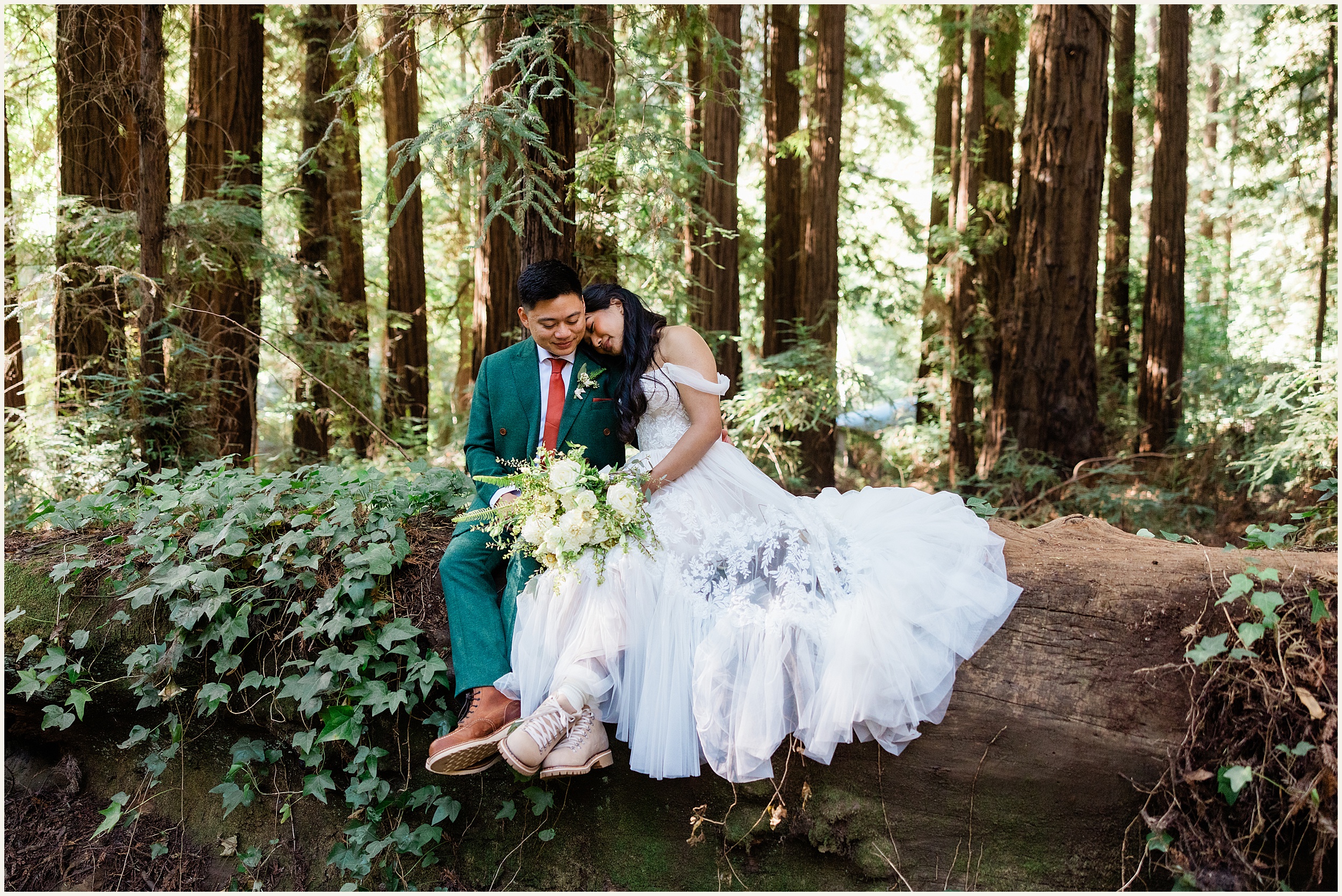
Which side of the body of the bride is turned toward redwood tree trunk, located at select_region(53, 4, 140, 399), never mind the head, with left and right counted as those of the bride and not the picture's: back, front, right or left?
right

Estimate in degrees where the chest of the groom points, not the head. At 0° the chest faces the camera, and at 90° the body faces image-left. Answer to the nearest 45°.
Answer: approximately 0°

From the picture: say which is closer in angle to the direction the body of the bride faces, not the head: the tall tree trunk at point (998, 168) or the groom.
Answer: the groom

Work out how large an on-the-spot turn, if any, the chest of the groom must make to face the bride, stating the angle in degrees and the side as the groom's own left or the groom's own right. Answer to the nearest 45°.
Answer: approximately 45° to the groom's own left

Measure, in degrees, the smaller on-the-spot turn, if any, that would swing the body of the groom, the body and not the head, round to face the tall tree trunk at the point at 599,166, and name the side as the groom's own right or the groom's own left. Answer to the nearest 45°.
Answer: approximately 180°

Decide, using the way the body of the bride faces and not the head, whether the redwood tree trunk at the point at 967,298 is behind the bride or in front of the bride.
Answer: behind

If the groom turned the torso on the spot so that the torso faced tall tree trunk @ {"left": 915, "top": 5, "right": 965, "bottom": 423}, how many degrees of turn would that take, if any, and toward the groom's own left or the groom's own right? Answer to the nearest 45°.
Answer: approximately 135° to the groom's own left

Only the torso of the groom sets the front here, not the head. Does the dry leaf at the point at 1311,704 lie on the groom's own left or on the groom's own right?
on the groom's own left

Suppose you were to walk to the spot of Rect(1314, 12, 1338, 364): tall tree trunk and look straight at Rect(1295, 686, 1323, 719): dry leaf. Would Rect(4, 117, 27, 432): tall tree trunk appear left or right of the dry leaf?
right

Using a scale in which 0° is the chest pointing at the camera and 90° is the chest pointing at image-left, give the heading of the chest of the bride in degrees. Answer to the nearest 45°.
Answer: approximately 45°

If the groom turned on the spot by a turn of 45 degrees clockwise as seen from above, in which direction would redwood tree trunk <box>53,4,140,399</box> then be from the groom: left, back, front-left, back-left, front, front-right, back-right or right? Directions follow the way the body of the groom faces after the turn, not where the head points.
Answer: right

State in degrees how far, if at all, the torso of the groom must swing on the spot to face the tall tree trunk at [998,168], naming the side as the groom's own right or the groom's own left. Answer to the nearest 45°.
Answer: approximately 135° to the groom's own left

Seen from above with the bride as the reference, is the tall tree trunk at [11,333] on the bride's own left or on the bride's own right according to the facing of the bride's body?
on the bride's own right
